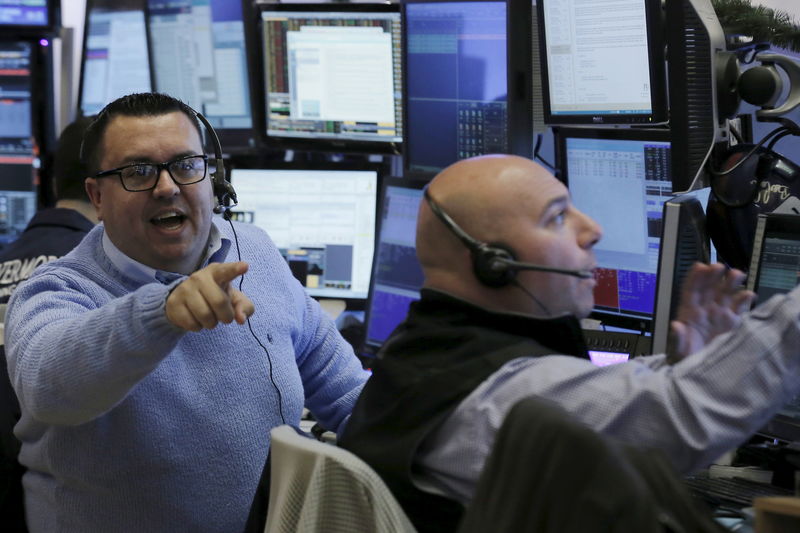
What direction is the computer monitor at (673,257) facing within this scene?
to the viewer's left

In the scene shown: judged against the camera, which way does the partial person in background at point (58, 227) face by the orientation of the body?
away from the camera

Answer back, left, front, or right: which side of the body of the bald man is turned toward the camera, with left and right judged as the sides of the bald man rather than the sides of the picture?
right

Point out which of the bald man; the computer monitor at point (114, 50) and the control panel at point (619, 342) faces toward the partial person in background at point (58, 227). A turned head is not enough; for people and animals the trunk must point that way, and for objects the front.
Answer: the computer monitor

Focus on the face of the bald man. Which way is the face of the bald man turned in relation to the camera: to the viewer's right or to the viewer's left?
to the viewer's right

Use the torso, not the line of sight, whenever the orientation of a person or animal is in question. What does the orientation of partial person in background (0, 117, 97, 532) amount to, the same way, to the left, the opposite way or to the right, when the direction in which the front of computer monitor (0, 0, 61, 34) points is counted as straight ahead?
the opposite way

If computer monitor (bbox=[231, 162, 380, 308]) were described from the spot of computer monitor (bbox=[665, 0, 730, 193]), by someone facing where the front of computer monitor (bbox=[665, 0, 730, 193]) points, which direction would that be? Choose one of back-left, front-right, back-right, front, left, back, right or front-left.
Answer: front-right

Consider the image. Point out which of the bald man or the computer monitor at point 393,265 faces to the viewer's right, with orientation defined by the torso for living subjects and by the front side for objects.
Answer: the bald man

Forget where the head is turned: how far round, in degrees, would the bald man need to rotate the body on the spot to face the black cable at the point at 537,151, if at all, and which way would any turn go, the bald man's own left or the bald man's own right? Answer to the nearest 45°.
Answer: approximately 90° to the bald man's own left
